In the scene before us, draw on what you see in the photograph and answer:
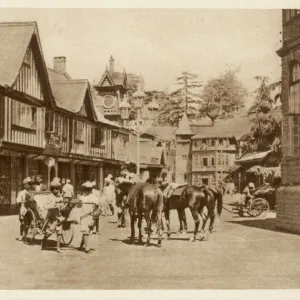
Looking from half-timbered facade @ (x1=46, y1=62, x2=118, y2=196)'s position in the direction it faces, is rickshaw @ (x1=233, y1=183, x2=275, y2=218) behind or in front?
in front

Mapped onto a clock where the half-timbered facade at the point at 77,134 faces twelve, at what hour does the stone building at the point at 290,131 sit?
The stone building is roughly at 12 o'clock from the half-timbered facade.

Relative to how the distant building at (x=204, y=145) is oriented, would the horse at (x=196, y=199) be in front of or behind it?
in front

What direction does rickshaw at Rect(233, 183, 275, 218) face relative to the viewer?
to the viewer's left

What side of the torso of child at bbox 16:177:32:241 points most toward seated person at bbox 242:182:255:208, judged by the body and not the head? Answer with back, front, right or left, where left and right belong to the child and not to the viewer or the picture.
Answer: left

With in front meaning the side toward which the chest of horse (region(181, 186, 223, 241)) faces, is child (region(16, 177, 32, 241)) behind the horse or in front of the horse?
in front

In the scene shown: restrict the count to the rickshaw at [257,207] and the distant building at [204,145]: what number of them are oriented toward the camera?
1

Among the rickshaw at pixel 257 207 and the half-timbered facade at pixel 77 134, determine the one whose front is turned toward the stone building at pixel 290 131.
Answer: the half-timbered facade

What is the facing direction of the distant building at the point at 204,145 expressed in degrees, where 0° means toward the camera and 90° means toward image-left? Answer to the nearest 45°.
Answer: approximately 0°

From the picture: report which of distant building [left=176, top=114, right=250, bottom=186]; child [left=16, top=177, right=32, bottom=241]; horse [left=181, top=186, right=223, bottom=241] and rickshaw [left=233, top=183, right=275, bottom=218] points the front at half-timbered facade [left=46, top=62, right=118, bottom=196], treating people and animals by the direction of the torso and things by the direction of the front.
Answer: the rickshaw

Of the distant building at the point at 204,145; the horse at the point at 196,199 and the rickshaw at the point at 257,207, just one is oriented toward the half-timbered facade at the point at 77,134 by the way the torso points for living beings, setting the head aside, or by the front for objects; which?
the rickshaw
